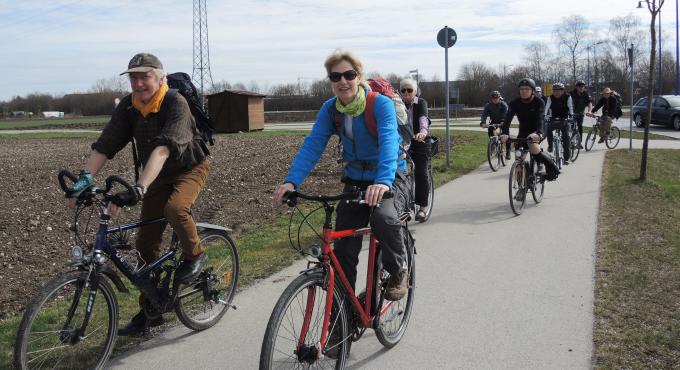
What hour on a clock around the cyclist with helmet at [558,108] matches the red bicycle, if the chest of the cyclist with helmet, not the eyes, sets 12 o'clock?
The red bicycle is roughly at 12 o'clock from the cyclist with helmet.

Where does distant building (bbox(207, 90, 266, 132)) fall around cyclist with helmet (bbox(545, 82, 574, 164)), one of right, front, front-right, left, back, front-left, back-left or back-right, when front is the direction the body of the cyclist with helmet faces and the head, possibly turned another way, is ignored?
back-right

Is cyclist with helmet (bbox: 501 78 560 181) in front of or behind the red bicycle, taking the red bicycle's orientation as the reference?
behind

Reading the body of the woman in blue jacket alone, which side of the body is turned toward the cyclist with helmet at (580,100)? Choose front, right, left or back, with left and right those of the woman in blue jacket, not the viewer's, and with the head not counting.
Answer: back

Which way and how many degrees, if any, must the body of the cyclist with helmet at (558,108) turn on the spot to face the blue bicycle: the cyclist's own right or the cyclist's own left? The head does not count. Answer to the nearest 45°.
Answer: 0° — they already face it

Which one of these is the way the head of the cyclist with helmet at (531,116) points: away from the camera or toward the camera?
toward the camera

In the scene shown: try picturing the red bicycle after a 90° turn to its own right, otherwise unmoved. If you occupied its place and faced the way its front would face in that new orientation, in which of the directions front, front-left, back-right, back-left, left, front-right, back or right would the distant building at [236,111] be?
front-right

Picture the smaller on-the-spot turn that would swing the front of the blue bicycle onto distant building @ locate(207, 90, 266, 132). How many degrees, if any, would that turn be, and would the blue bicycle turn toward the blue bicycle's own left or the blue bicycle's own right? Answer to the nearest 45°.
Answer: approximately 135° to the blue bicycle's own right

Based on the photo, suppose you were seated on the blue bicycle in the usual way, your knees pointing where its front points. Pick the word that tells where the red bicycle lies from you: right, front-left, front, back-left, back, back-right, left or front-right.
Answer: left

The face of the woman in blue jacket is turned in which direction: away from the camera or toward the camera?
toward the camera

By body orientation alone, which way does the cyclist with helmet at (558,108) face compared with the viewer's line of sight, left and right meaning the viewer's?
facing the viewer

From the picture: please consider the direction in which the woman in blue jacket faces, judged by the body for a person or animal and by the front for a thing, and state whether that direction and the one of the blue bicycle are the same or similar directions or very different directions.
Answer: same or similar directions

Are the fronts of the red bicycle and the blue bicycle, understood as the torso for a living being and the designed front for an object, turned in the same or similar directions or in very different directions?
same or similar directions

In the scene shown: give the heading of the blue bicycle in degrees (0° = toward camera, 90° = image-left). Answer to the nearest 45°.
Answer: approximately 45°

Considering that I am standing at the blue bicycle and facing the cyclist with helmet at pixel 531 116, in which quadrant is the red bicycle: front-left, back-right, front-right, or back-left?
front-right
